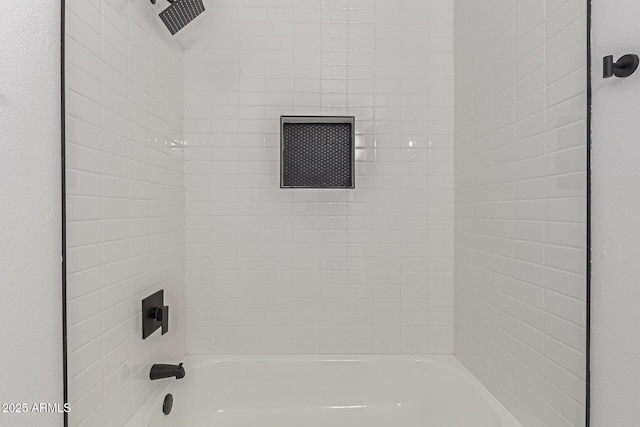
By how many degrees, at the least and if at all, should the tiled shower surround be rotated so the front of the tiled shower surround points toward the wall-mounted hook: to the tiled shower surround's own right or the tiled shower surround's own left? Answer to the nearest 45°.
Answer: approximately 45° to the tiled shower surround's own left

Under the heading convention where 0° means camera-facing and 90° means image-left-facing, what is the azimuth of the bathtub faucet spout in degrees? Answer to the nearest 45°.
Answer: approximately 270°

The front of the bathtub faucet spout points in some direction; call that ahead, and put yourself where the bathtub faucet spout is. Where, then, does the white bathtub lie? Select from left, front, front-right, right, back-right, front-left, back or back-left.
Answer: front

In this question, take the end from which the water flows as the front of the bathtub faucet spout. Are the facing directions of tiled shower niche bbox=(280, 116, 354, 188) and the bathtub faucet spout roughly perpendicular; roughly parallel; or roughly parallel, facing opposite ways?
roughly perpendicular

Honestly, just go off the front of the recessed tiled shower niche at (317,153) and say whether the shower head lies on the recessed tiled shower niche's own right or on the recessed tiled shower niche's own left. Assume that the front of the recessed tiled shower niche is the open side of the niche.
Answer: on the recessed tiled shower niche's own right

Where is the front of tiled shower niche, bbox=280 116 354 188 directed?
toward the camera

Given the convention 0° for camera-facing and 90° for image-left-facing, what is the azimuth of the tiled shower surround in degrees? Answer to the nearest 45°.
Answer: approximately 0°

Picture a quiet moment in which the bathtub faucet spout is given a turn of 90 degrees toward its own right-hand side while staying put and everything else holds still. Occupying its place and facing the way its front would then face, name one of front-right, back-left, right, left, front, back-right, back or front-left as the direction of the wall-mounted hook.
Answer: front-left

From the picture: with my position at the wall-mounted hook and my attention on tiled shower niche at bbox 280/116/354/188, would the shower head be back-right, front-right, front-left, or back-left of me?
front-left
